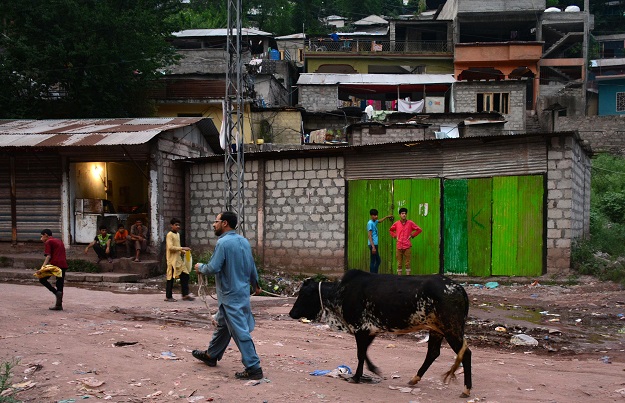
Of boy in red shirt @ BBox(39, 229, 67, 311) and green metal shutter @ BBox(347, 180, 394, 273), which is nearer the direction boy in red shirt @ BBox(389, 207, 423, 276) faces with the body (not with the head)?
the boy in red shirt

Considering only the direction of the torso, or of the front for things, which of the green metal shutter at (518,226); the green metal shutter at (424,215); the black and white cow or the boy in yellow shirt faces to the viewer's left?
the black and white cow

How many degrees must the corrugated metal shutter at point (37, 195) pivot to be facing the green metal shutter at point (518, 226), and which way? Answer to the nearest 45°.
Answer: approximately 45° to its left

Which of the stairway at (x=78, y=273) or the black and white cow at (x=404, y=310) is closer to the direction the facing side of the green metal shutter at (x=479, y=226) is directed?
the black and white cow

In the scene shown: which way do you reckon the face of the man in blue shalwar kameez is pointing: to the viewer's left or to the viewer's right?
to the viewer's left

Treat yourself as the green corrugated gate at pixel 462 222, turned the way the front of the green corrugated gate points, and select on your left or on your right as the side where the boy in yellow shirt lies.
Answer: on your right

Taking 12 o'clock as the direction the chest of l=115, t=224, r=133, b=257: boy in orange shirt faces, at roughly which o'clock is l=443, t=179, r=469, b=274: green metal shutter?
The green metal shutter is roughly at 10 o'clock from the boy in orange shirt.

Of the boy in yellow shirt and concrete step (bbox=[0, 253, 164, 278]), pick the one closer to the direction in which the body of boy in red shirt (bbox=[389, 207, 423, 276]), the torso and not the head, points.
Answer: the boy in yellow shirt

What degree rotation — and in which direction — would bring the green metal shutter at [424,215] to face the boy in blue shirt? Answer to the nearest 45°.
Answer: approximately 45° to its right

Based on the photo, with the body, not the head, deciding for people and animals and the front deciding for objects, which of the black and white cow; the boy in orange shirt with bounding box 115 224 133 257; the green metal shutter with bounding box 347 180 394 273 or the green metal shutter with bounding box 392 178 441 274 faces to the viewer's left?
the black and white cow

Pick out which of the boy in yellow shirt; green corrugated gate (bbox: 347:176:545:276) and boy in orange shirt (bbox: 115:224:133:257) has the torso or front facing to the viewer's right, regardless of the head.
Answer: the boy in yellow shirt

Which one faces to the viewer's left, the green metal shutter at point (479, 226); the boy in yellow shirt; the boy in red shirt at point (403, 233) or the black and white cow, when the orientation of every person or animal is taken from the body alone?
the black and white cow

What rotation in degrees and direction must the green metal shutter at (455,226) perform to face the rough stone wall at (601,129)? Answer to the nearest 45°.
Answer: approximately 180°

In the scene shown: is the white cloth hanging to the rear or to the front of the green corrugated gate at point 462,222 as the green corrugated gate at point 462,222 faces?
to the rear

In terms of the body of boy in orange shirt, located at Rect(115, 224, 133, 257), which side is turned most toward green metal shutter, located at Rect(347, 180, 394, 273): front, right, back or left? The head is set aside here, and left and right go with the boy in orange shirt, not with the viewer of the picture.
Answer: left
